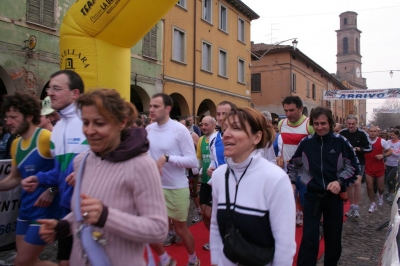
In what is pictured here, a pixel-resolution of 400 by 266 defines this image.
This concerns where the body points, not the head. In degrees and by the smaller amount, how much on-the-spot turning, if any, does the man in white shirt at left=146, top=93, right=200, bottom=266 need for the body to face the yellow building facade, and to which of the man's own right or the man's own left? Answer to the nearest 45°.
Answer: approximately 135° to the man's own right

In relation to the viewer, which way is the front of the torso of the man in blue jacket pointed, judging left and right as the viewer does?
facing the viewer

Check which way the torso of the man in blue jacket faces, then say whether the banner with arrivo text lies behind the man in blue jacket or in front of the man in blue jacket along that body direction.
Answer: behind

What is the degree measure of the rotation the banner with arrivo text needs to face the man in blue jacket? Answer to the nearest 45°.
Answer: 0° — it already faces them

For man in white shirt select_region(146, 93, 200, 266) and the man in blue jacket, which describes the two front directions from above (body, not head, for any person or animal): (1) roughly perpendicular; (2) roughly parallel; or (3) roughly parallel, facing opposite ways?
roughly parallel

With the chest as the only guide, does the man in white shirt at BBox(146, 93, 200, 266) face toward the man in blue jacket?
no

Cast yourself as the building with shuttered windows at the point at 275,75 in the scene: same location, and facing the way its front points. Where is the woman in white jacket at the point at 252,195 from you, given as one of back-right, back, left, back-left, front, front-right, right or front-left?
front-right

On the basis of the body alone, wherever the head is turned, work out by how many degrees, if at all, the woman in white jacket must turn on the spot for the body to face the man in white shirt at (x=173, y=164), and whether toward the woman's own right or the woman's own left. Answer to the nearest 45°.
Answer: approximately 90° to the woman's own right

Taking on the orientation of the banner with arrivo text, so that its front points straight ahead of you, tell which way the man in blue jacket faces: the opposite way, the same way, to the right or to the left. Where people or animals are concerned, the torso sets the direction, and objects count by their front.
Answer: the same way

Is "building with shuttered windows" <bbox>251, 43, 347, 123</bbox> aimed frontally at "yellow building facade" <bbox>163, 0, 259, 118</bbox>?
no

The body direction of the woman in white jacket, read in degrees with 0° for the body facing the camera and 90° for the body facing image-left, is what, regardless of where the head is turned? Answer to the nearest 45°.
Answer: approximately 45°

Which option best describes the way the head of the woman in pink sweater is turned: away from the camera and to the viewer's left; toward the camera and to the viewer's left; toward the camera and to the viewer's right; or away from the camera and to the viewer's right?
toward the camera and to the viewer's left

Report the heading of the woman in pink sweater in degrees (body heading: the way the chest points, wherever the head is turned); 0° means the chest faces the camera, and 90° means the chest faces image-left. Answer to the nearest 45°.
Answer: approximately 45°

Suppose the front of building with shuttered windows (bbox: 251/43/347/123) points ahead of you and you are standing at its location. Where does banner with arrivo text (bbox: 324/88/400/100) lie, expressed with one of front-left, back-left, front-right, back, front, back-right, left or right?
front

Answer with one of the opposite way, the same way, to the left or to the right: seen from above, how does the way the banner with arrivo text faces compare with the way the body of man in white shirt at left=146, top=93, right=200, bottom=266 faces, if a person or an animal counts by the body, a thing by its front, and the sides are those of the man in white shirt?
the same way

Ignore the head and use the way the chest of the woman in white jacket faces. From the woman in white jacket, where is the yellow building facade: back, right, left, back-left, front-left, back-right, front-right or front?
back-right

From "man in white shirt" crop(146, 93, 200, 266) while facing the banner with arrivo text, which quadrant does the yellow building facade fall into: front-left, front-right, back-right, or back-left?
front-left

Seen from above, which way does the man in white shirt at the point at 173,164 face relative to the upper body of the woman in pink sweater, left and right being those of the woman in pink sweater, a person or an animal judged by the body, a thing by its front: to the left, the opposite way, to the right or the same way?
the same way

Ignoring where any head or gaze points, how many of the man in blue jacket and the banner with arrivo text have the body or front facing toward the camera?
2

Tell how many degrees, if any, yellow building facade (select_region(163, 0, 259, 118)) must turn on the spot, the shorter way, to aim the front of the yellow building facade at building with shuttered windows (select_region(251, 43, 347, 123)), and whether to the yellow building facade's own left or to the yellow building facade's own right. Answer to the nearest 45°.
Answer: approximately 90° to the yellow building facade's own left

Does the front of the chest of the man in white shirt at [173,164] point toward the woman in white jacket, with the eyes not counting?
no

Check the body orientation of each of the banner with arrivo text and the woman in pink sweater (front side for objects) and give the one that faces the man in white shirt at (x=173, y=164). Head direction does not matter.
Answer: the banner with arrivo text

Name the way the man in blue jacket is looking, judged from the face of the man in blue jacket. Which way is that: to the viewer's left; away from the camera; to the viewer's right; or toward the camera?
toward the camera
